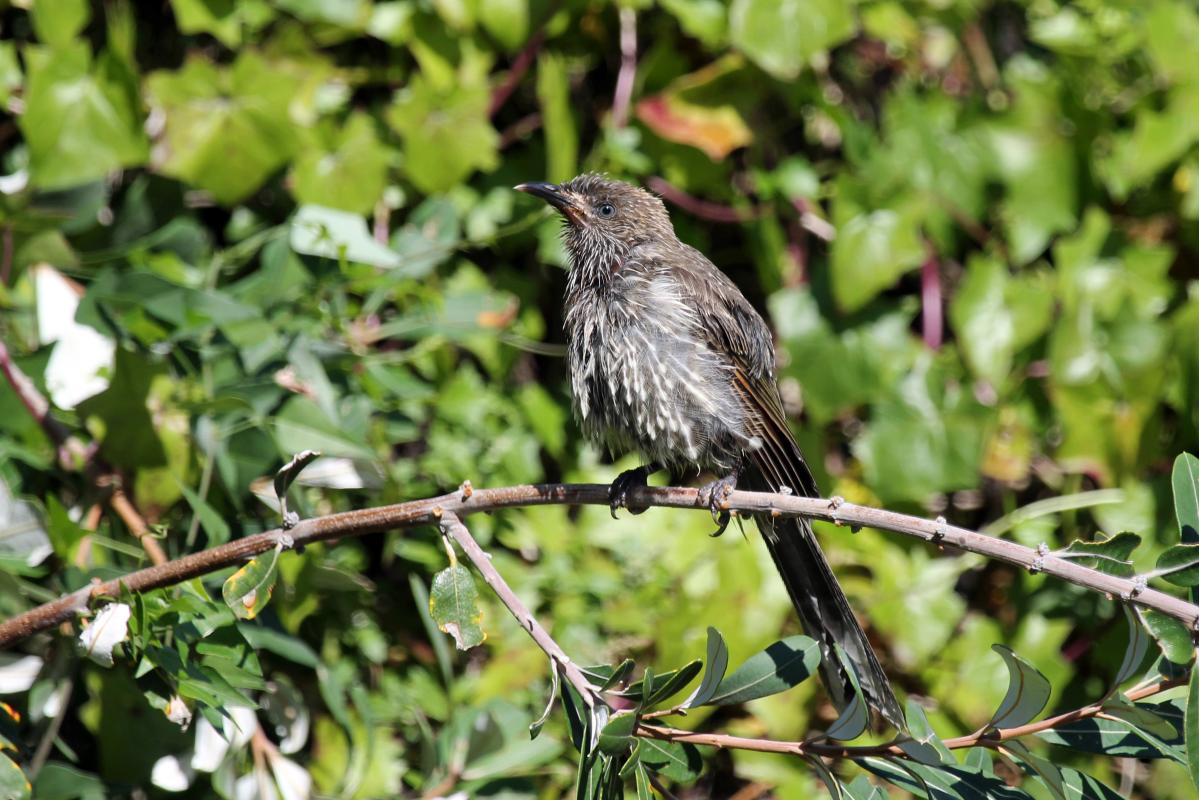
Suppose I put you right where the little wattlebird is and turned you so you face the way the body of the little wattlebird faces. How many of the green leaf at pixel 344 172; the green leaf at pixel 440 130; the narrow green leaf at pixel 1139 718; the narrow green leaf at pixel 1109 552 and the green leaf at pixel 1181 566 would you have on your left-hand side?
3

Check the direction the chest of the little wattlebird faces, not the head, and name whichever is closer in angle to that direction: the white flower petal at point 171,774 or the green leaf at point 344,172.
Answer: the white flower petal

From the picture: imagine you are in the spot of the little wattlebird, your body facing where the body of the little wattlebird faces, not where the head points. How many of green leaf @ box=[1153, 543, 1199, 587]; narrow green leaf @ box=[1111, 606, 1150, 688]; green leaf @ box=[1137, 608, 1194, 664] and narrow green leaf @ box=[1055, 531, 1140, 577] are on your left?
4

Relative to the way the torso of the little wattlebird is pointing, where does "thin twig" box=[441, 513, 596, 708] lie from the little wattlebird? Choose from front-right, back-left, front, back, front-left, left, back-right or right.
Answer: front-right

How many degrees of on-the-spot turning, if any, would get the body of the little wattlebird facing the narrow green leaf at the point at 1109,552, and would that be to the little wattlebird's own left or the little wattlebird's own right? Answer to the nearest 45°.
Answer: approximately 90° to the little wattlebird's own left

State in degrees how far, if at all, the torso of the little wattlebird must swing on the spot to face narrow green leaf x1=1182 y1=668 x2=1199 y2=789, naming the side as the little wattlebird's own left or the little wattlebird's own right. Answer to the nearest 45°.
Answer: approximately 90° to the little wattlebird's own left

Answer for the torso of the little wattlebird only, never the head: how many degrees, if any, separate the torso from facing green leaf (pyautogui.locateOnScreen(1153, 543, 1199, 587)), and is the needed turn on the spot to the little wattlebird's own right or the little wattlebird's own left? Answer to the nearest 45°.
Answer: approximately 90° to the little wattlebird's own left

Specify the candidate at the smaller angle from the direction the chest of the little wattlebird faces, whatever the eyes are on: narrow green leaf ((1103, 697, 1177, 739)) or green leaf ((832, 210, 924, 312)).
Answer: the narrow green leaf

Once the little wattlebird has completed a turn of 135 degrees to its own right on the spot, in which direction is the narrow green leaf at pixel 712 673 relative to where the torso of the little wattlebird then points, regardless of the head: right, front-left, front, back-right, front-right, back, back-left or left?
back

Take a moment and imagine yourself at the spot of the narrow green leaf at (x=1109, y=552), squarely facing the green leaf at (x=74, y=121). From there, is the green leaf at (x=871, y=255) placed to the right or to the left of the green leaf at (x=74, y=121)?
right

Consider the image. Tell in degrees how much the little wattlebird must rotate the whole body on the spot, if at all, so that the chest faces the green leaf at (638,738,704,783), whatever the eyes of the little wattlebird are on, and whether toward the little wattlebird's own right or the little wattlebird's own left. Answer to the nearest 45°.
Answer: approximately 45° to the little wattlebird's own left

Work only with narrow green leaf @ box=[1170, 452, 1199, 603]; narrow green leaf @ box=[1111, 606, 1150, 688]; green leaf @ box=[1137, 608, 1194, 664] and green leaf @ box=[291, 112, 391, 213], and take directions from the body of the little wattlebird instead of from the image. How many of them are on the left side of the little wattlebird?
3

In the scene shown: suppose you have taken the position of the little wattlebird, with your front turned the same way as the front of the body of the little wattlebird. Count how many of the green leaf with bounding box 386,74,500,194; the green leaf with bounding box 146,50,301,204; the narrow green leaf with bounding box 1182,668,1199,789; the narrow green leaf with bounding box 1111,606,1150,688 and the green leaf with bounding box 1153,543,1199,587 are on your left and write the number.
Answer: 3

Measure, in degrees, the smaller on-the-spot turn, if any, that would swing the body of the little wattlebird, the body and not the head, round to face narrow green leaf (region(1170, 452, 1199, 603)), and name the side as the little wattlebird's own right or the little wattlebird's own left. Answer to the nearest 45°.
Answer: approximately 90° to the little wattlebird's own left

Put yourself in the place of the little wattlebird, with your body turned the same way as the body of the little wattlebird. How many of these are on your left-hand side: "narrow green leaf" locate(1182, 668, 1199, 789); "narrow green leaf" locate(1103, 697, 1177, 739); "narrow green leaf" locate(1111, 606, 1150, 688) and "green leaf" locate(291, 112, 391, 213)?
3

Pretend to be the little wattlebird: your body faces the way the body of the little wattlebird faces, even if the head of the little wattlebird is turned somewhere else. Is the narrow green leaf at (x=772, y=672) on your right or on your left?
on your left
